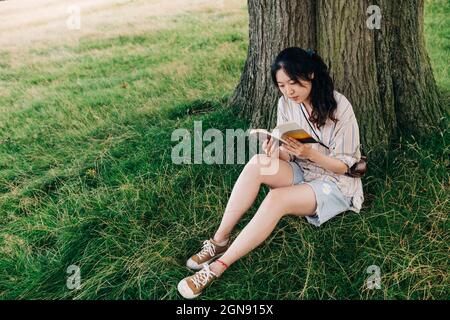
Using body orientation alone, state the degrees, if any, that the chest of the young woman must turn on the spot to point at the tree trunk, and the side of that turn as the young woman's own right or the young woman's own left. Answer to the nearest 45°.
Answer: approximately 180°

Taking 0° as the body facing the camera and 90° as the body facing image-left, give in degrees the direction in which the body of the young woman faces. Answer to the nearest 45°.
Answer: approximately 45°

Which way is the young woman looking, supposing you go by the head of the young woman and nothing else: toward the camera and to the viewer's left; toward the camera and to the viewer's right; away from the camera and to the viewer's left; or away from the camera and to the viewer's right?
toward the camera and to the viewer's left
